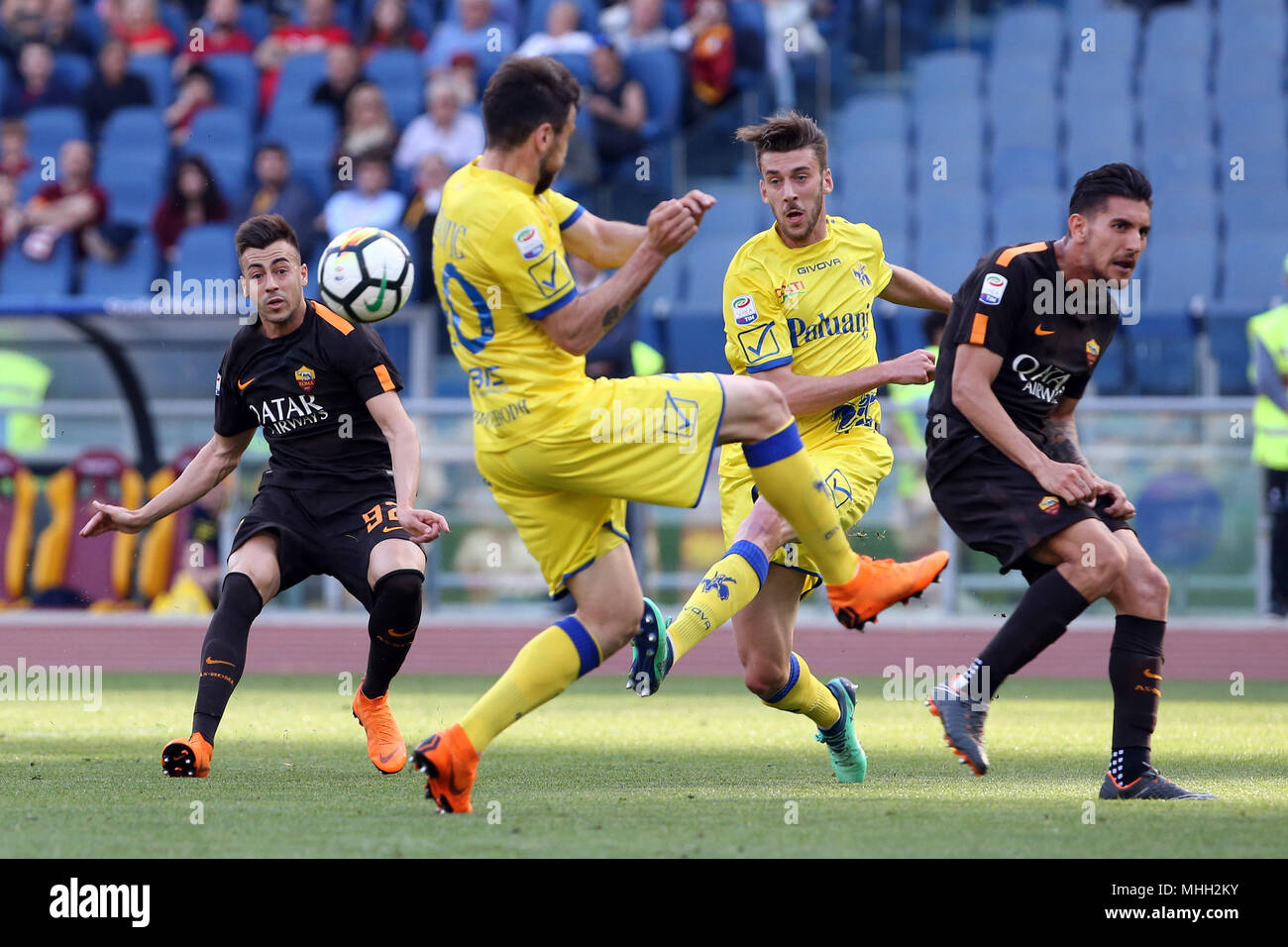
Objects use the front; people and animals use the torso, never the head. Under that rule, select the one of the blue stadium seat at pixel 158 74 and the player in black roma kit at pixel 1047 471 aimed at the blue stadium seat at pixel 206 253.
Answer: the blue stadium seat at pixel 158 74

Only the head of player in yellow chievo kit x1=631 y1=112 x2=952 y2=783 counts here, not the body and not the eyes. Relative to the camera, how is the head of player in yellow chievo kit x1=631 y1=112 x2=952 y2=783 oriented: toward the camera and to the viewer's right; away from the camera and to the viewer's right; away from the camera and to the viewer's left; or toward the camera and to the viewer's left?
toward the camera and to the viewer's left

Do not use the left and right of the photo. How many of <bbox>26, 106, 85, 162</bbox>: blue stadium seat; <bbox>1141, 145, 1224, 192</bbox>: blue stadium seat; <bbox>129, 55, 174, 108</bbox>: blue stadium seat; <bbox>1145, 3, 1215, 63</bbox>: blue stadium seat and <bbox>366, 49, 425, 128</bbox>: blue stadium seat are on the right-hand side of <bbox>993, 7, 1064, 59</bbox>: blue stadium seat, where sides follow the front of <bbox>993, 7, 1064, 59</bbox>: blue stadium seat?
3

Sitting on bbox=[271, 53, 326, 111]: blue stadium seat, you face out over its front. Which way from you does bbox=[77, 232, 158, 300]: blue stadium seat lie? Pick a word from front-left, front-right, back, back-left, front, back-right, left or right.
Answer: front-right

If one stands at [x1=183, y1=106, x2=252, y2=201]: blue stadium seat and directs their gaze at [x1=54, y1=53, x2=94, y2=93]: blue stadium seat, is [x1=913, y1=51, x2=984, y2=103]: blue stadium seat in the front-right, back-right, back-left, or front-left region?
back-right

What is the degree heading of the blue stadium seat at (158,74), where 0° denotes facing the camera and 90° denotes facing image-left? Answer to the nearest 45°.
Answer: approximately 0°

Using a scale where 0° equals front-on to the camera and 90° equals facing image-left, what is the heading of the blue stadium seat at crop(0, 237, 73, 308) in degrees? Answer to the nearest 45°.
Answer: approximately 0°

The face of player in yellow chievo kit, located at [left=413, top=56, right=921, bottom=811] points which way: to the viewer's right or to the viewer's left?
to the viewer's right

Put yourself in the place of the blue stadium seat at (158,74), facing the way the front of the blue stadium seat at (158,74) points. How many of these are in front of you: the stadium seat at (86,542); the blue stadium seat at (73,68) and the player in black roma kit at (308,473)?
2

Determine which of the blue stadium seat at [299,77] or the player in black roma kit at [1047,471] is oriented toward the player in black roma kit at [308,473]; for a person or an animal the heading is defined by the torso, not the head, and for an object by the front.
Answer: the blue stadium seat
